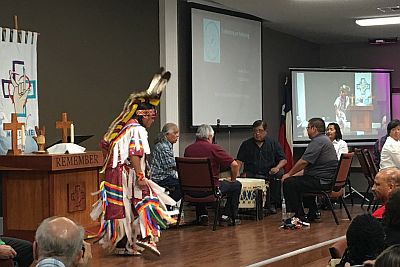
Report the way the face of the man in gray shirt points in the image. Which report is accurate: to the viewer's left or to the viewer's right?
to the viewer's left

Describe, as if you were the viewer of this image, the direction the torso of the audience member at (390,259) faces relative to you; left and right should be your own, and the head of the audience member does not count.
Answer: facing away from the viewer

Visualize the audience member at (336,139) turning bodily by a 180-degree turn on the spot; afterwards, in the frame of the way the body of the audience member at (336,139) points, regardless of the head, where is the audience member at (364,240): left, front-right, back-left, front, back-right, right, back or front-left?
back-right

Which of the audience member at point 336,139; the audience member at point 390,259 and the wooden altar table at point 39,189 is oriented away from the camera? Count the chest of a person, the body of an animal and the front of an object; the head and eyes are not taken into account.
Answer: the audience member at point 390,259

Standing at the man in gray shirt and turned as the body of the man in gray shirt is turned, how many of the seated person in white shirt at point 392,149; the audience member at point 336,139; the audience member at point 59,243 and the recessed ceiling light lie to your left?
1

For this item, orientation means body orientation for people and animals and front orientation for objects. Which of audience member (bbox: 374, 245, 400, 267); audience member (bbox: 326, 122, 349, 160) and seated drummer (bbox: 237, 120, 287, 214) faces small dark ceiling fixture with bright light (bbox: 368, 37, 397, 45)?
audience member (bbox: 374, 245, 400, 267)

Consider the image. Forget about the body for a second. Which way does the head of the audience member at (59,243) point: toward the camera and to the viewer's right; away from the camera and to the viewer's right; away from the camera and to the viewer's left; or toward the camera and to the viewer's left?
away from the camera and to the viewer's right

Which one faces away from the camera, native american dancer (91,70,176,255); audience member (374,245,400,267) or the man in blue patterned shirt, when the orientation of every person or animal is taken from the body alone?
the audience member

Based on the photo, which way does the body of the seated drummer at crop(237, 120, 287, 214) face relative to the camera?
toward the camera

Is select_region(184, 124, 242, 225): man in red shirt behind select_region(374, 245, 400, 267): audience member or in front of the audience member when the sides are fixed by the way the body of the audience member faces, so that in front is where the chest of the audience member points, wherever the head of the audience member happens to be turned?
in front

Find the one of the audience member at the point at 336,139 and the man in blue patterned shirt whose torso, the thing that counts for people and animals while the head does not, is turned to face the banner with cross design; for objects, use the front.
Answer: the audience member

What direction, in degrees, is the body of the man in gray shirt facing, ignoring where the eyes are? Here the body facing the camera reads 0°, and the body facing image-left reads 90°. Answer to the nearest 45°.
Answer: approximately 90°
